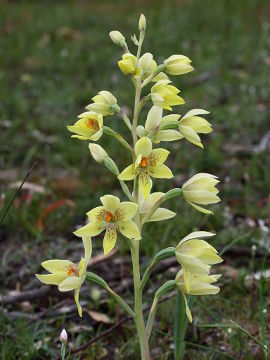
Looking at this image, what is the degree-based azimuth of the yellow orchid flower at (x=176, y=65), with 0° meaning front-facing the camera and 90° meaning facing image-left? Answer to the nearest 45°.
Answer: approximately 270°

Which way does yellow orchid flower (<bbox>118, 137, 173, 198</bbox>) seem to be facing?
toward the camera

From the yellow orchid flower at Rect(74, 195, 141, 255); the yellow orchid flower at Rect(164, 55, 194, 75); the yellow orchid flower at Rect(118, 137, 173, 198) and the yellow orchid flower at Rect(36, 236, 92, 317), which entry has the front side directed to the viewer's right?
the yellow orchid flower at Rect(164, 55, 194, 75)
